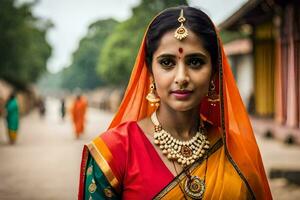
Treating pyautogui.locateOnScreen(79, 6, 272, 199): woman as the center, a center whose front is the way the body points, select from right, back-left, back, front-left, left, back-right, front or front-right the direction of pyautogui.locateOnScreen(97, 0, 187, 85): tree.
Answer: back

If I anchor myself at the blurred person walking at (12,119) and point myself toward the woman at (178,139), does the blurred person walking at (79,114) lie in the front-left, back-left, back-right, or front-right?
back-left

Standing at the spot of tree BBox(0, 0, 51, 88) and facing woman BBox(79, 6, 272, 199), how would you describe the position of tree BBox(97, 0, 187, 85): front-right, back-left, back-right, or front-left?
back-left

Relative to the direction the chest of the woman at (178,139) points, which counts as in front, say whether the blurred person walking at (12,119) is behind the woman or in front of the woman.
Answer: behind

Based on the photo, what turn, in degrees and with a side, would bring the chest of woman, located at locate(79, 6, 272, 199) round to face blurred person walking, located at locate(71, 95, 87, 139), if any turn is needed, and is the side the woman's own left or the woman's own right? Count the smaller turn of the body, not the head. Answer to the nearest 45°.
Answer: approximately 180°

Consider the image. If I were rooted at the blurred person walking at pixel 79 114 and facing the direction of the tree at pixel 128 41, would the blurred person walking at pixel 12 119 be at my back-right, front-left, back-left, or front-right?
back-left

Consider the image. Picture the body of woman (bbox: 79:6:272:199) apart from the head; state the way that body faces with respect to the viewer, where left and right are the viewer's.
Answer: facing the viewer

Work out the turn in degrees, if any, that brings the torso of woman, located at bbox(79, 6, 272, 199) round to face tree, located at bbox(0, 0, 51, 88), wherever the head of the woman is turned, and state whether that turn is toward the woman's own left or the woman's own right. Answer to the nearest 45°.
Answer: approximately 180°
